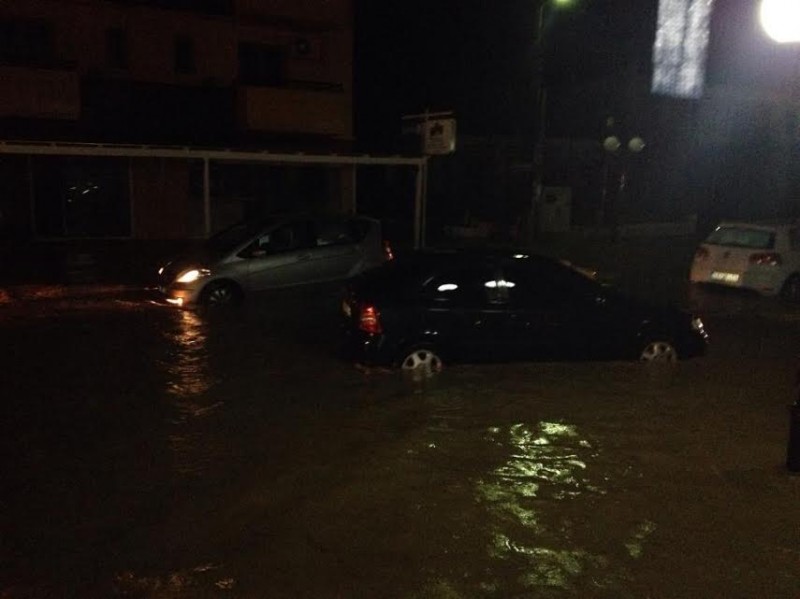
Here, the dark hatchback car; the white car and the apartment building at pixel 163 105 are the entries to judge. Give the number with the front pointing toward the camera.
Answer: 1

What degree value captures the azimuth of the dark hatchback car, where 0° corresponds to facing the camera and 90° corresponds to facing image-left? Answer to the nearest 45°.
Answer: approximately 270°

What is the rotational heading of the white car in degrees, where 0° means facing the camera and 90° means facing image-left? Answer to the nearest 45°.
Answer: approximately 225°

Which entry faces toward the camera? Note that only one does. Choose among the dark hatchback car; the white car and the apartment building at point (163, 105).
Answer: the apartment building

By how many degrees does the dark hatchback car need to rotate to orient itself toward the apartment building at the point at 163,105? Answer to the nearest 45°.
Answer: approximately 135° to its left

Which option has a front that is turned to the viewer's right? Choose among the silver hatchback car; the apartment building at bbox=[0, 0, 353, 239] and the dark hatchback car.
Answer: the dark hatchback car

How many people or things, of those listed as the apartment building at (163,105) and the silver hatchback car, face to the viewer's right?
0

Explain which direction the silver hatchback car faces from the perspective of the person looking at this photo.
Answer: facing the viewer and to the left of the viewer

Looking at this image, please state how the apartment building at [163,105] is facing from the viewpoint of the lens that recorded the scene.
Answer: facing the viewer

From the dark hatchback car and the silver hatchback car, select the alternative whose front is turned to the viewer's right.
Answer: the dark hatchback car

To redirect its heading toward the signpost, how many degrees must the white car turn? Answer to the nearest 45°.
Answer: approximately 135° to its left

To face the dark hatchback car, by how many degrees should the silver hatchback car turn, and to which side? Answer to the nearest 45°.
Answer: approximately 90° to its left

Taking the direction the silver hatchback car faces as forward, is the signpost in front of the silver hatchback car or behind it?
behind

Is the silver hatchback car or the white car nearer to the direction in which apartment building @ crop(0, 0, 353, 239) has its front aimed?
the silver hatchback car

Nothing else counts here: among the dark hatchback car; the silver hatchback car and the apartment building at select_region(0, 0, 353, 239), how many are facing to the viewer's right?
1
